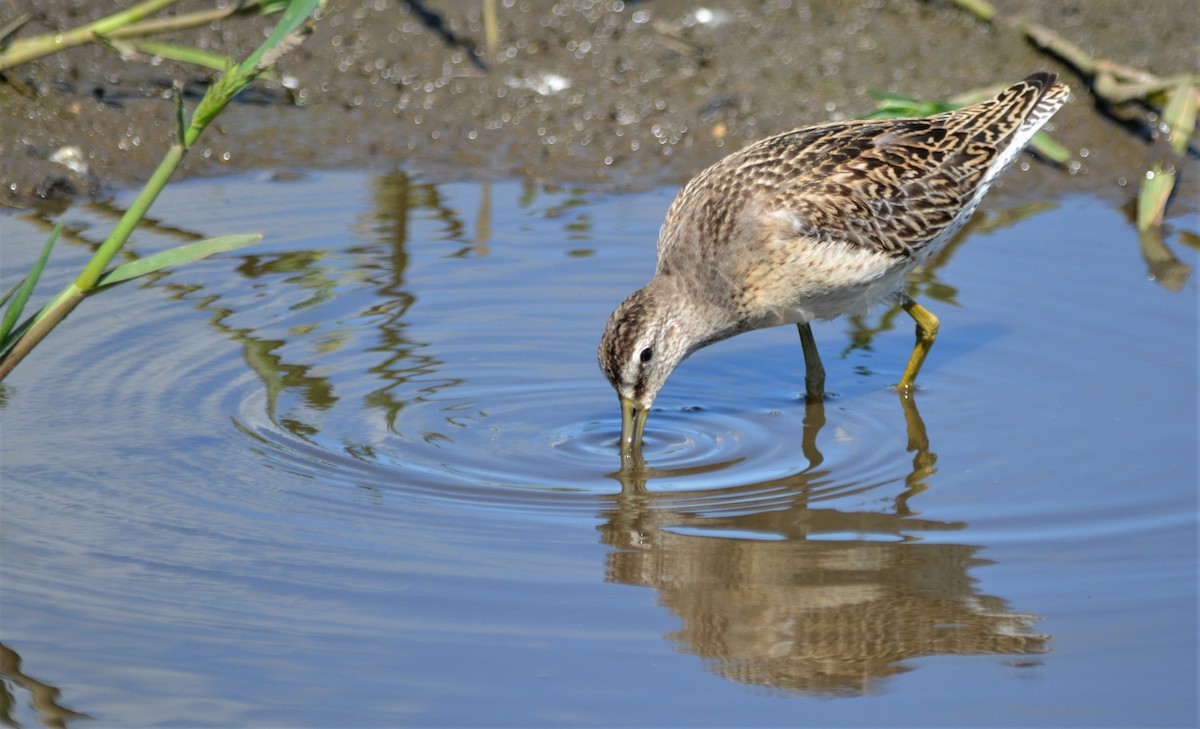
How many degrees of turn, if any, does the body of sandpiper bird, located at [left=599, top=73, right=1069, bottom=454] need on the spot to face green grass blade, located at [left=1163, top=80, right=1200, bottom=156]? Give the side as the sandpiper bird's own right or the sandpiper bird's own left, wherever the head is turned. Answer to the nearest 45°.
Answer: approximately 135° to the sandpiper bird's own right

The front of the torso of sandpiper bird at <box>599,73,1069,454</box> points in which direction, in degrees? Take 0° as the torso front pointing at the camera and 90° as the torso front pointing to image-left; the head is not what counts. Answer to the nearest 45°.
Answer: approximately 90°

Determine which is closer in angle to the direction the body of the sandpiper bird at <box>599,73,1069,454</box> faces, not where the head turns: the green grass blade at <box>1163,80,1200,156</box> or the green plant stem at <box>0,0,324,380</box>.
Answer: the green plant stem

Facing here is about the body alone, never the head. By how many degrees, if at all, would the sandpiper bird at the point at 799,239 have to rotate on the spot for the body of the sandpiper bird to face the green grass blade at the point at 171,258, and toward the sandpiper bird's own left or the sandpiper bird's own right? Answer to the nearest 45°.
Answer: approximately 45° to the sandpiper bird's own left

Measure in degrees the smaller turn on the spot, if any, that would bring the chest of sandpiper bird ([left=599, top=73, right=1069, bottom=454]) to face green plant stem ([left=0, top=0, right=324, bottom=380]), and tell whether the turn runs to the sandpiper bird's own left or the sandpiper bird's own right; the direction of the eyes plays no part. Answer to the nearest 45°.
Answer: approximately 45° to the sandpiper bird's own left

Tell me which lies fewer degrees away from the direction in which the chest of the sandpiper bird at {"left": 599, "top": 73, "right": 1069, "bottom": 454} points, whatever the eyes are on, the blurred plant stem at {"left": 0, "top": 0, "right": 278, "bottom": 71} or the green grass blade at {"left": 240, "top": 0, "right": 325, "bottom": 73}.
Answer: the blurred plant stem

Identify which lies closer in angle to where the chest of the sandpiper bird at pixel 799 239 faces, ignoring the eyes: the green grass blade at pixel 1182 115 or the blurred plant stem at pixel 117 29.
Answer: the blurred plant stem
